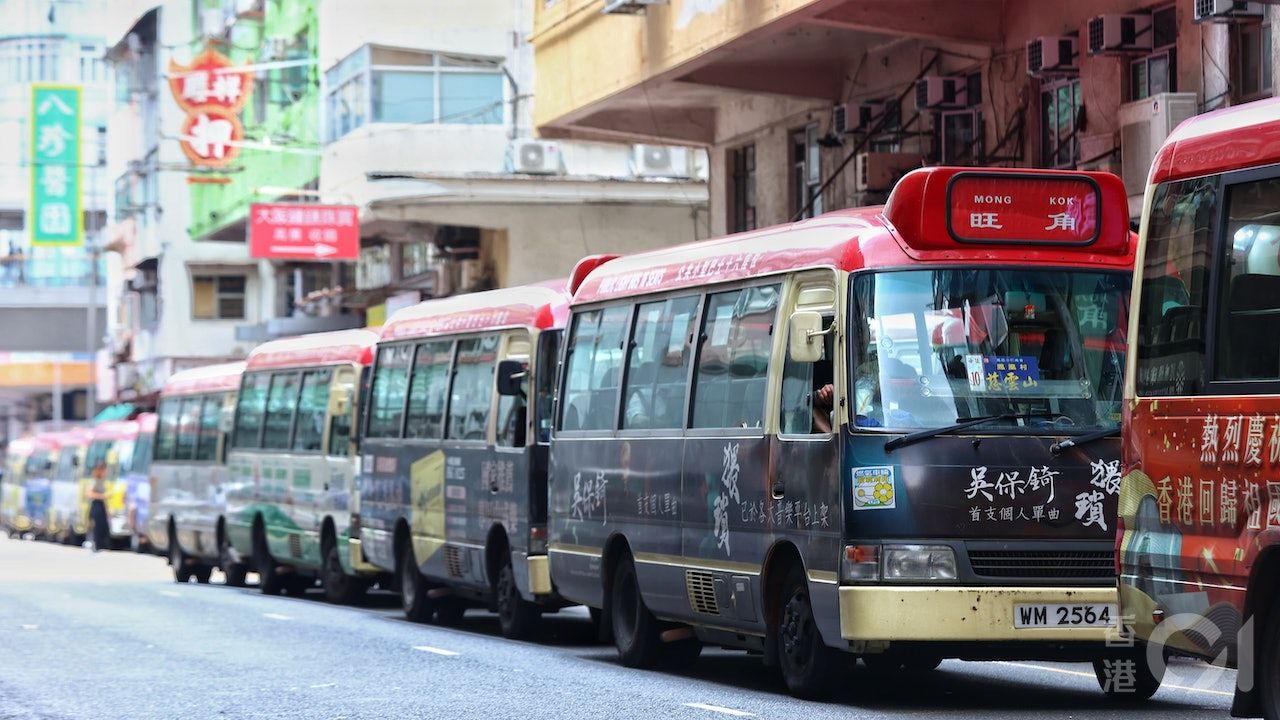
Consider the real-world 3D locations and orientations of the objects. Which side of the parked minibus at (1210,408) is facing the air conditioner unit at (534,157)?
back

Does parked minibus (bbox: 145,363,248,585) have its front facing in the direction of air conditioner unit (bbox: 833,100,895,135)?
yes

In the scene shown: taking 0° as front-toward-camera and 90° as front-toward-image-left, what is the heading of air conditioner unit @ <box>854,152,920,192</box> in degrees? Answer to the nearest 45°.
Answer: approximately 45°

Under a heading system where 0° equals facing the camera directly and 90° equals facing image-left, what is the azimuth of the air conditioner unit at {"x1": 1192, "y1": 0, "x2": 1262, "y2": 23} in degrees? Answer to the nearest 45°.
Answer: approximately 45°

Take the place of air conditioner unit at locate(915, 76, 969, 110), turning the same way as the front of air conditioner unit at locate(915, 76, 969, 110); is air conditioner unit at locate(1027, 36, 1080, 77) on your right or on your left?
on your left

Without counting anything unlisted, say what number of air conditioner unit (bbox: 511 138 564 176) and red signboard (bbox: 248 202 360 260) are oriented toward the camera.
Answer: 2

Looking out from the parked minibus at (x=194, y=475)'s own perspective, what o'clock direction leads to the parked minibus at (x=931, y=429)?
the parked minibus at (x=931, y=429) is roughly at 1 o'clock from the parked minibus at (x=194, y=475).

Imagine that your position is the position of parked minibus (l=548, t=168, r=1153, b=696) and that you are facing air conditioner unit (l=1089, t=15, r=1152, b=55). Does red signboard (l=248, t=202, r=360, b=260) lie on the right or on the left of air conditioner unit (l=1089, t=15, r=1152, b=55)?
left

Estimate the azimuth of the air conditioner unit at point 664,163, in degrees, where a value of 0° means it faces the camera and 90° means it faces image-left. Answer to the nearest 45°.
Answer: approximately 0°

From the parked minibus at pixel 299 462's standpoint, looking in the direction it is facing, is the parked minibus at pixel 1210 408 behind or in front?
in front

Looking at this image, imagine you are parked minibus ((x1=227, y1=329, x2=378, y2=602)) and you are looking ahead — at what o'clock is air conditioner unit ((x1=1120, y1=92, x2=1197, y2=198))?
The air conditioner unit is roughly at 12 o'clock from the parked minibus.

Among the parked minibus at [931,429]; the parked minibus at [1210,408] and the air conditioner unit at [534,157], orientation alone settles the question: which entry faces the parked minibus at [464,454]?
the air conditioner unit
